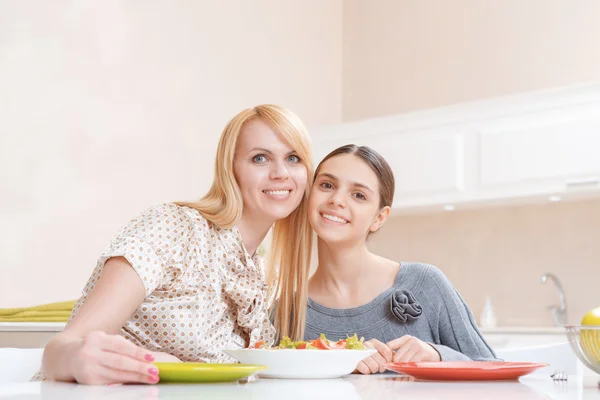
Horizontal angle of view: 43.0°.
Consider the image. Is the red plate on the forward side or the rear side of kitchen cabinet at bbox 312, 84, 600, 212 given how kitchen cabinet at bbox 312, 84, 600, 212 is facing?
on the forward side

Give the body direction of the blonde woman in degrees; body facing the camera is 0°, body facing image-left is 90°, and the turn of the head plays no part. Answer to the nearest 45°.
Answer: approximately 315°

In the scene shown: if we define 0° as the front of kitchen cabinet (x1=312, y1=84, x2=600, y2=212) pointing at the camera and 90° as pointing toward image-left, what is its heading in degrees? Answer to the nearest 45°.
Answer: approximately 45°

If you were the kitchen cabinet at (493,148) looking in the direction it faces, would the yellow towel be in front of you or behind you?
in front

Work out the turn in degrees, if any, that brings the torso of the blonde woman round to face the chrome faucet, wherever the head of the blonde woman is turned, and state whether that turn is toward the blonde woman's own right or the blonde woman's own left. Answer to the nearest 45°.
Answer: approximately 90° to the blonde woman's own left

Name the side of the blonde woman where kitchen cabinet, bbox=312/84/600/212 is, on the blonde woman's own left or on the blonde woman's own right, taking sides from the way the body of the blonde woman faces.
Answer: on the blonde woman's own left

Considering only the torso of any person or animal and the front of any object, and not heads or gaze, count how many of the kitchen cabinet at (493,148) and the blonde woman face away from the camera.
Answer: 0

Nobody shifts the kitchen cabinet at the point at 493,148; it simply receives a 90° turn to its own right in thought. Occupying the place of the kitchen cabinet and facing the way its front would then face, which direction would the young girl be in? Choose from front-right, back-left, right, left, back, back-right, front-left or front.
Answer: back-left

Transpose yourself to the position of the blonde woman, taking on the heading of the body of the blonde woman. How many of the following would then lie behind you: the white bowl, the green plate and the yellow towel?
1
